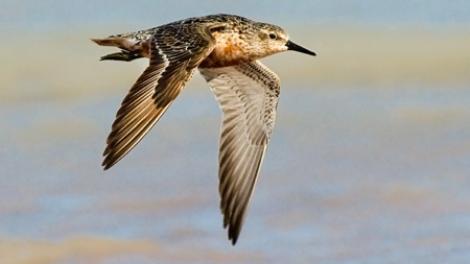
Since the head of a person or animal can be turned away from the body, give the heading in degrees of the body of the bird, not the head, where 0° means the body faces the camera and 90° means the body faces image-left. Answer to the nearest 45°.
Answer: approximately 270°
